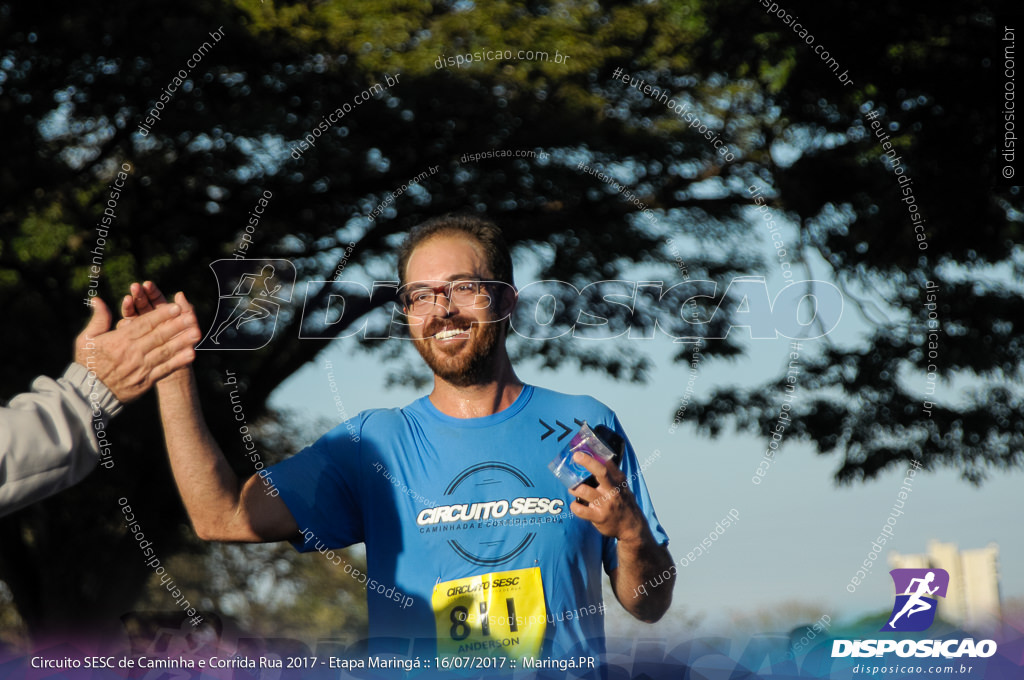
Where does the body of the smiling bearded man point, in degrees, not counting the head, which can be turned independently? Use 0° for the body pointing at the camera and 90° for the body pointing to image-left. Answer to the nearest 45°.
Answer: approximately 0°
